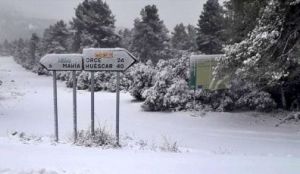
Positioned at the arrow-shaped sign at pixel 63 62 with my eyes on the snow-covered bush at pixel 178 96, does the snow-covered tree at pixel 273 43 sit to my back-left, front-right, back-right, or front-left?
front-right

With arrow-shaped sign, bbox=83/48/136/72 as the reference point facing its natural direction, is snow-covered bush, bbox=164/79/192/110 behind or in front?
behind

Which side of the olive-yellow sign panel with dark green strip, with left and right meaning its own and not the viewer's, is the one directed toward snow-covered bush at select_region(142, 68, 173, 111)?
right

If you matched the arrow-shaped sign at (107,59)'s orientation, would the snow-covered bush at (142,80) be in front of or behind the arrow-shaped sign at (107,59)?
behind

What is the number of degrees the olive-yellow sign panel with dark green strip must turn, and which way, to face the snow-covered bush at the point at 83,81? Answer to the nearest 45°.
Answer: approximately 135° to its right

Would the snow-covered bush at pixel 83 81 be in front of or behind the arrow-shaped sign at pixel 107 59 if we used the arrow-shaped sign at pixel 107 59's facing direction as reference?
behind

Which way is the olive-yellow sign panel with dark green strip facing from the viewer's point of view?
toward the camera

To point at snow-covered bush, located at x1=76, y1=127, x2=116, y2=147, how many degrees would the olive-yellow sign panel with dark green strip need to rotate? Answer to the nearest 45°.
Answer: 0° — it already faces it

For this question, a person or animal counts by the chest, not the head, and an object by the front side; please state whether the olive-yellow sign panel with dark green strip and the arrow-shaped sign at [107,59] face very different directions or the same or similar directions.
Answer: same or similar directions
